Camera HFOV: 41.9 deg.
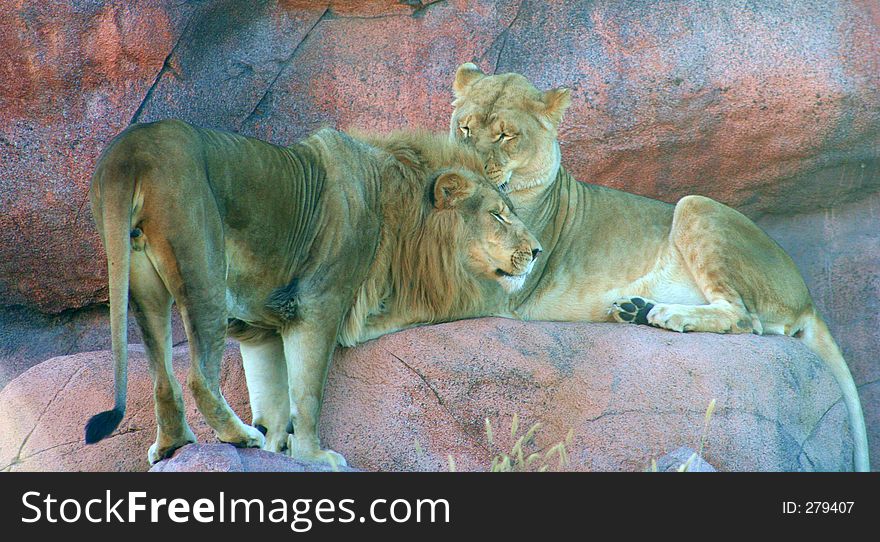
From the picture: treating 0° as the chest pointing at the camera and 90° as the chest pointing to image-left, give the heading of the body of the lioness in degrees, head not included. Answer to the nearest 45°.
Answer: approximately 90°

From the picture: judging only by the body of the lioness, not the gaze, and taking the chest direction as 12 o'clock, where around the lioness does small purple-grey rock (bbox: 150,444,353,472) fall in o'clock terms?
The small purple-grey rock is roughly at 10 o'clock from the lioness.

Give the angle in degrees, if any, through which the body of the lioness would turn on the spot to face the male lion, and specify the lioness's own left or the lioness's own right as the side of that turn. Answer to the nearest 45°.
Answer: approximately 45° to the lioness's own left
